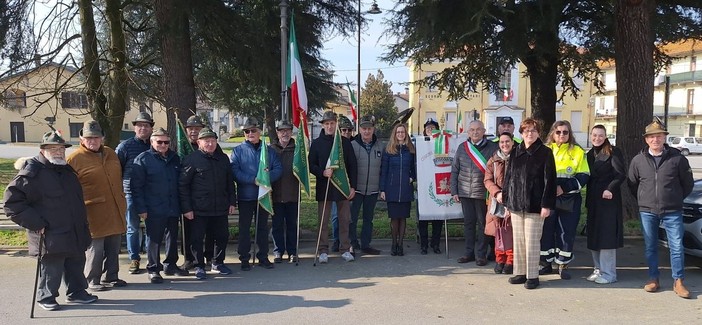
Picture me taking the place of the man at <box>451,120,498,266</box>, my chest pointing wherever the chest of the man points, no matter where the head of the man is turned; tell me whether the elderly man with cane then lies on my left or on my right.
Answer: on my right

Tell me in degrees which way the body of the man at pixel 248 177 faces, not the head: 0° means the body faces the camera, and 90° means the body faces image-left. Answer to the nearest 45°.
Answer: approximately 0°

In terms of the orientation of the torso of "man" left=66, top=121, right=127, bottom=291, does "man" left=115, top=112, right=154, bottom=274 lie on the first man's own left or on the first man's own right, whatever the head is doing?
on the first man's own left

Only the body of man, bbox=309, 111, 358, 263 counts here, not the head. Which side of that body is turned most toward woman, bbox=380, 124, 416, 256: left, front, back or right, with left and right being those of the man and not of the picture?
left

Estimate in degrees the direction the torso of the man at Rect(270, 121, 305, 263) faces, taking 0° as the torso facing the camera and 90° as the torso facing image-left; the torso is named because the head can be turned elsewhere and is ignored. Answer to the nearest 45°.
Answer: approximately 0°

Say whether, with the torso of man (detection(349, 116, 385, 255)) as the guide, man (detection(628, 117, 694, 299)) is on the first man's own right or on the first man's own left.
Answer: on the first man's own left

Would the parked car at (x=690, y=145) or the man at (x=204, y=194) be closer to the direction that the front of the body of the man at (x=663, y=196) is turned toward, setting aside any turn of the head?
the man
